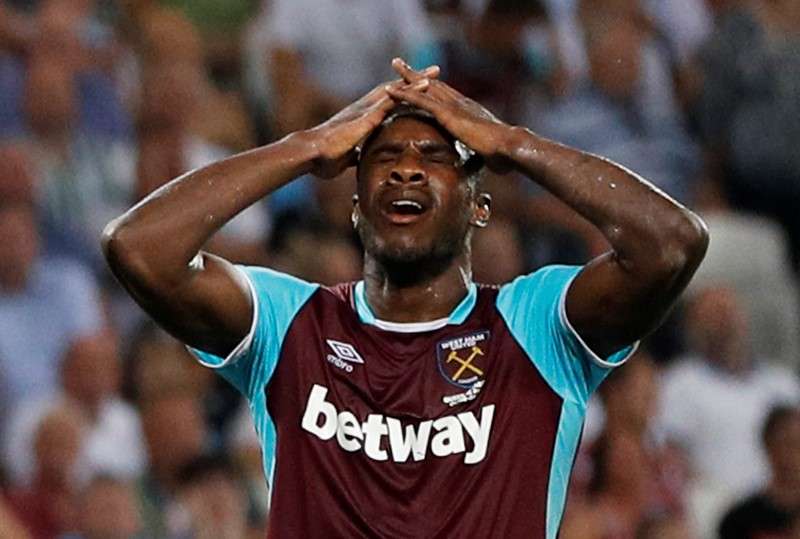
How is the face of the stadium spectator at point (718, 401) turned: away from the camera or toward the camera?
toward the camera

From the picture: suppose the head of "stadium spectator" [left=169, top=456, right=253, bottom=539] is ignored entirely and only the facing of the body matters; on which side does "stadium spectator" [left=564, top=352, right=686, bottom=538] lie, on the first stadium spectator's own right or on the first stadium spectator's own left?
on the first stadium spectator's own left

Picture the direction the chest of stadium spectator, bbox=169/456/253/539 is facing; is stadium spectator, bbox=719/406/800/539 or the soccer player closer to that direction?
the soccer player

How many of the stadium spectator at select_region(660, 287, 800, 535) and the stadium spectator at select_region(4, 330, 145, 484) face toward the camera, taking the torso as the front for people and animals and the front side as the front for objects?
2

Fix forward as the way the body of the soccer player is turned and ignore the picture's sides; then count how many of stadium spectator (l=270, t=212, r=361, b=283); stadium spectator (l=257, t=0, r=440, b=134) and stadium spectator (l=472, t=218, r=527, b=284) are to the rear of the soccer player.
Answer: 3

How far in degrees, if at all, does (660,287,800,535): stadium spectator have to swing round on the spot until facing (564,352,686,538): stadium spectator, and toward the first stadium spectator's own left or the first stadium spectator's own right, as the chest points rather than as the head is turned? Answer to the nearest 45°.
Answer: approximately 45° to the first stadium spectator's own right

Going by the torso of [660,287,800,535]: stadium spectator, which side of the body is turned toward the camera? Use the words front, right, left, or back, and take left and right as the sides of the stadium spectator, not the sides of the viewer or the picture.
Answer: front

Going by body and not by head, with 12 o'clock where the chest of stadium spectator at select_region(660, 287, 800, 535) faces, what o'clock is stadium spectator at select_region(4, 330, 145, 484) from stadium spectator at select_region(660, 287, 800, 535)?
stadium spectator at select_region(4, 330, 145, 484) is roughly at 2 o'clock from stadium spectator at select_region(660, 287, 800, 535).

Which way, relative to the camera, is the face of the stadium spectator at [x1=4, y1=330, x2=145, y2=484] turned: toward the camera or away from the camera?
toward the camera

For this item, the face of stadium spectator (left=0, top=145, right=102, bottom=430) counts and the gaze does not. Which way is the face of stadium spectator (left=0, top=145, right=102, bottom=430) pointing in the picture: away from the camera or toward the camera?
toward the camera

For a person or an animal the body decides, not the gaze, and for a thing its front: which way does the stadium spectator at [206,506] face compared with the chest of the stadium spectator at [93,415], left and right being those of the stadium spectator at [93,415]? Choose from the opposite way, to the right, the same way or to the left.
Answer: the same way

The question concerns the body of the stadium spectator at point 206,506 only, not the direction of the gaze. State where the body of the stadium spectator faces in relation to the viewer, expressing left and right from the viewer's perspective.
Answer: facing the viewer

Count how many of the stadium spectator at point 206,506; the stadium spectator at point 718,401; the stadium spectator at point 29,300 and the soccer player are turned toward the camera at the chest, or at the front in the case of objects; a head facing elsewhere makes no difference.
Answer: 4
